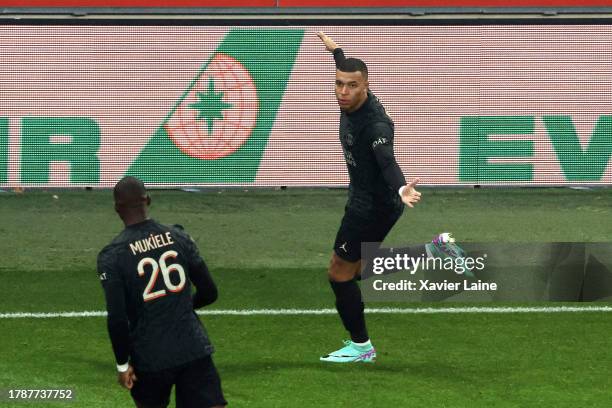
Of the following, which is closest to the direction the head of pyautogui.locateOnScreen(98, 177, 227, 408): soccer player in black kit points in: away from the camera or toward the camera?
away from the camera

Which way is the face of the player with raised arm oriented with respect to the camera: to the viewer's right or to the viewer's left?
to the viewer's left

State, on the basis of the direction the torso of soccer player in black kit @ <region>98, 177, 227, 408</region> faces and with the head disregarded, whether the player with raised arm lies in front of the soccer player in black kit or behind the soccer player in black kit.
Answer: in front

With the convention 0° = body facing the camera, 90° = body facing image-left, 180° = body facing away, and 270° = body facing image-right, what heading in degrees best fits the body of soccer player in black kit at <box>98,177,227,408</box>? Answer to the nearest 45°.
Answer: approximately 180°

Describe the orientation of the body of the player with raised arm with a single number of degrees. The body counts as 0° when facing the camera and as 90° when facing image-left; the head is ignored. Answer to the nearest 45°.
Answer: approximately 45°

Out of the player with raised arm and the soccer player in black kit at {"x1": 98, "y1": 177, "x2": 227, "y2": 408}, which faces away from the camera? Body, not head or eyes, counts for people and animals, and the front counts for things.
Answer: the soccer player in black kit

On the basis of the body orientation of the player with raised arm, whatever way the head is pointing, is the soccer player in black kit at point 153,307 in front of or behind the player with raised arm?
in front

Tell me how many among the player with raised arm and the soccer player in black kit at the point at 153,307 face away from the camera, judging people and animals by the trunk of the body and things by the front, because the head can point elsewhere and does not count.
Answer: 1
